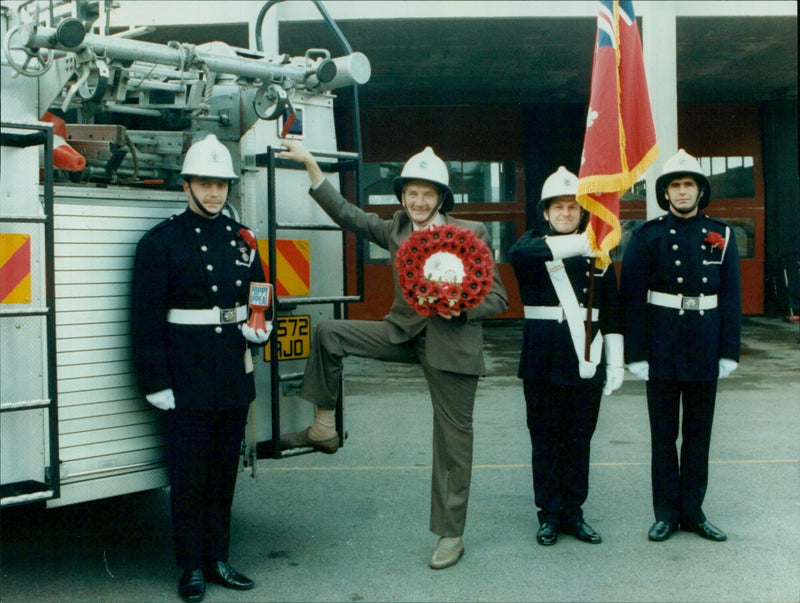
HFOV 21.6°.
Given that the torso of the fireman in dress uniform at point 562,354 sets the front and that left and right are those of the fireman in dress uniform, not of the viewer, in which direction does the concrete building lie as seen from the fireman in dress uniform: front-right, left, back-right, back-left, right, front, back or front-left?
back

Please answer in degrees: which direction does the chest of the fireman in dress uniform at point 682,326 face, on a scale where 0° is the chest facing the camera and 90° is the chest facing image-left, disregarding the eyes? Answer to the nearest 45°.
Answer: approximately 0°

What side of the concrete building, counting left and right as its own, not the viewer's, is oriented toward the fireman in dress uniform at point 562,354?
front

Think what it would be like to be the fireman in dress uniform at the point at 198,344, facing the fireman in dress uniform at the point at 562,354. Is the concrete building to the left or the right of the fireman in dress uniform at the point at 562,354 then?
left

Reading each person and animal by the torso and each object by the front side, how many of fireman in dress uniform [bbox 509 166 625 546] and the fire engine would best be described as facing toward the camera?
1

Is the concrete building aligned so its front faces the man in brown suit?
yes

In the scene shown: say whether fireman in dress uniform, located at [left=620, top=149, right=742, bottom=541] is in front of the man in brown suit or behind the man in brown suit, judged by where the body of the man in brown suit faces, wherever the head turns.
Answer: behind

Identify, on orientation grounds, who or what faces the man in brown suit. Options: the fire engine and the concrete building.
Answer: the concrete building

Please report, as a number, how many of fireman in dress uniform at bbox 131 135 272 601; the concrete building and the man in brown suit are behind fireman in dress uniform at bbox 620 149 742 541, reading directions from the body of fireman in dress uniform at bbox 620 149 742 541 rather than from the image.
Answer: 1
